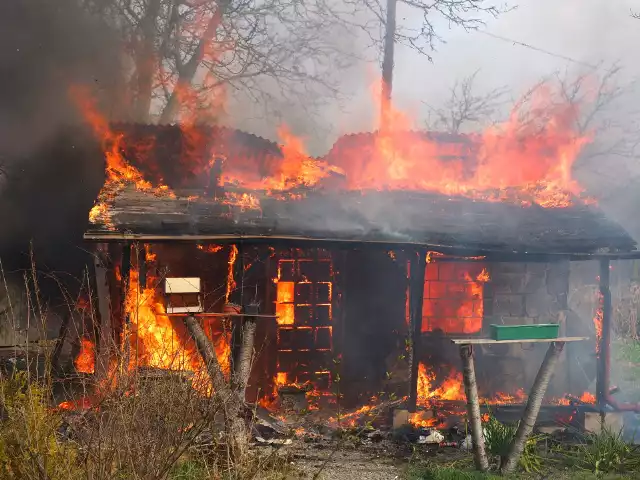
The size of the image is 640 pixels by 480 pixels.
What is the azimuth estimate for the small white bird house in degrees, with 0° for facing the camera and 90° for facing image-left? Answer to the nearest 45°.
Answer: approximately 0°

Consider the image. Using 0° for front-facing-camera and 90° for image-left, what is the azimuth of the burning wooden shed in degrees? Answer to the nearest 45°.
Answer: approximately 0°

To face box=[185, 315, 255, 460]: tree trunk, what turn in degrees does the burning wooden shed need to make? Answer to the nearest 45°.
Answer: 0° — it already faces it

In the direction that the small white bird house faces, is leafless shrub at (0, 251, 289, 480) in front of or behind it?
in front

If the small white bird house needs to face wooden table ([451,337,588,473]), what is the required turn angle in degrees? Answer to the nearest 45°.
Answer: approximately 45° to its left

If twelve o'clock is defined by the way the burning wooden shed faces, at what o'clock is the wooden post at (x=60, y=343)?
The wooden post is roughly at 3 o'clock from the burning wooden shed.
